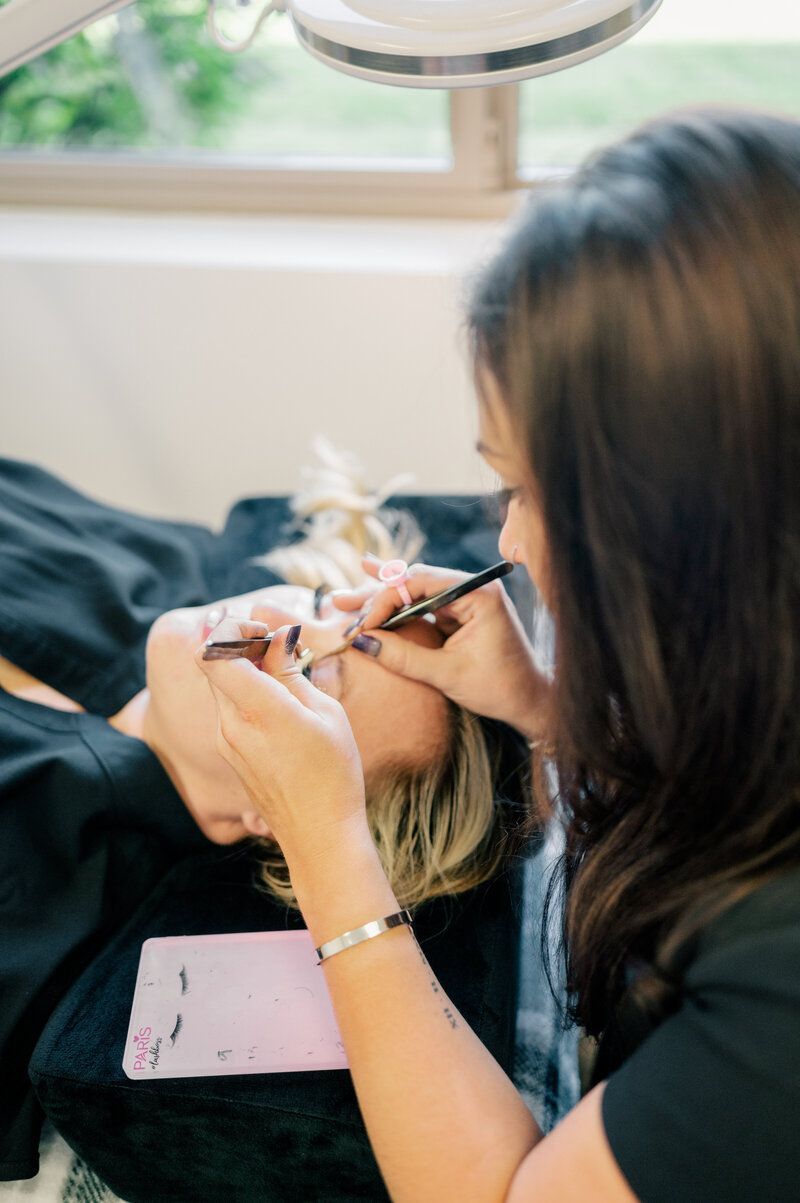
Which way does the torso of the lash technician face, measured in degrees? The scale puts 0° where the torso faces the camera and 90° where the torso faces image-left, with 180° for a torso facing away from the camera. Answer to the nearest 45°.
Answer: approximately 135°

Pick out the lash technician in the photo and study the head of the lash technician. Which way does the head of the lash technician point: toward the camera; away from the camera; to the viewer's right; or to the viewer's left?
to the viewer's left
